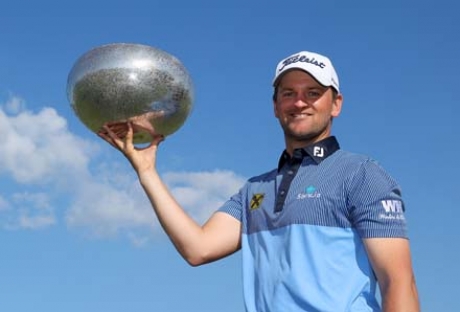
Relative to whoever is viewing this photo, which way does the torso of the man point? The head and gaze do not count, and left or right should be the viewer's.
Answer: facing the viewer and to the left of the viewer
